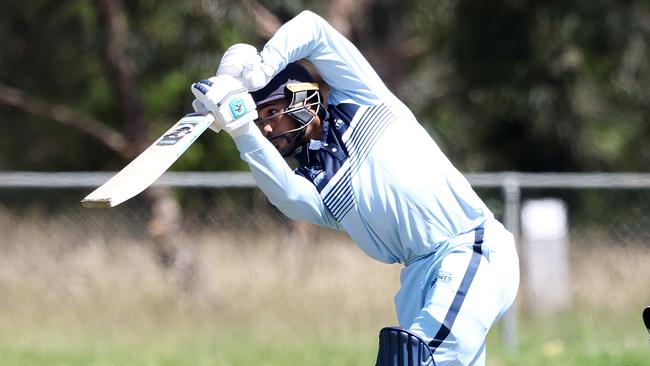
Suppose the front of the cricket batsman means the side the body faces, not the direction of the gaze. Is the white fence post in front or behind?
behind

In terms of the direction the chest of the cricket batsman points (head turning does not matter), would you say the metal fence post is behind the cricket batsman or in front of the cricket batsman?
behind

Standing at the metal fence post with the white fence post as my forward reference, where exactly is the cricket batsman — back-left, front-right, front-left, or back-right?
back-right

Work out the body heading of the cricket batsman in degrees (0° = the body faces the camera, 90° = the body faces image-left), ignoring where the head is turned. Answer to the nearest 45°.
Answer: approximately 45°
